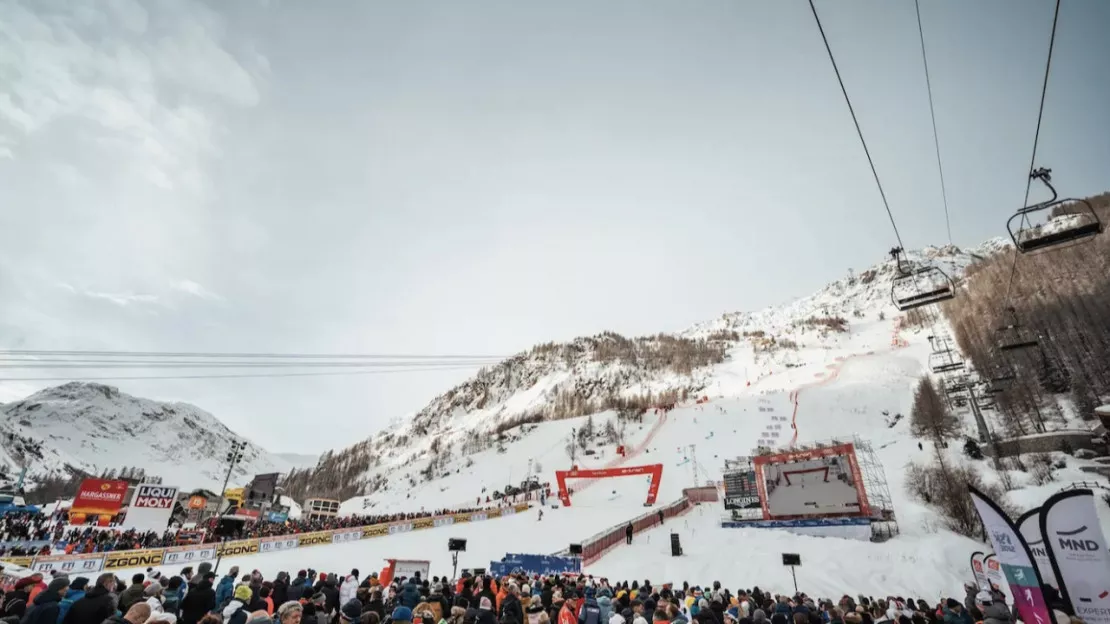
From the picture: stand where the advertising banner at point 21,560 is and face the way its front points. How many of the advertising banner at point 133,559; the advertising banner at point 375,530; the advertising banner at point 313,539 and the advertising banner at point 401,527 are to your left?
4

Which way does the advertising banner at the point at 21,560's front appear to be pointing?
toward the camera

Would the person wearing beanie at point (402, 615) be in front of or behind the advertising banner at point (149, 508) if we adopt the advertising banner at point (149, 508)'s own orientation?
in front

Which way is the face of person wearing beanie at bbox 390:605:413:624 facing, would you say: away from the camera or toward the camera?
away from the camera

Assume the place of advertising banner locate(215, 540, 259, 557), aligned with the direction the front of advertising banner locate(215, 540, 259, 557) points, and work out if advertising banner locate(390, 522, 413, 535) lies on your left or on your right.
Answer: on your left

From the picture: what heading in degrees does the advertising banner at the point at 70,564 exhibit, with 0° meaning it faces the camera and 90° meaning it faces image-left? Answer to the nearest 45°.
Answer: approximately 0°

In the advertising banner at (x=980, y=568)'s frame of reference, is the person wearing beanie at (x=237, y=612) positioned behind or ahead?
ahead

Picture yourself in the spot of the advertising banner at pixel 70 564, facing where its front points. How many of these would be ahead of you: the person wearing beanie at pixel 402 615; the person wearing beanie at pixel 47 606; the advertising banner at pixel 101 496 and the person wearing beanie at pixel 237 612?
3

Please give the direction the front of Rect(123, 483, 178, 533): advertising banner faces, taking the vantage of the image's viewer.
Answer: facing the viewer

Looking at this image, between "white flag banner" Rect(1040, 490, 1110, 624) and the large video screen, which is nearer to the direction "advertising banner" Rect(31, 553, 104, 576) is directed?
the white flag banner

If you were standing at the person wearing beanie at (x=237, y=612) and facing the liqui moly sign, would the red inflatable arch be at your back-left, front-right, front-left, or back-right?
front-right

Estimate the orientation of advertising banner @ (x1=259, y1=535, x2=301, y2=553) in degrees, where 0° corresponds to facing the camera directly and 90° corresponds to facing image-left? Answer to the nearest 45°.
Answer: approximately 315°

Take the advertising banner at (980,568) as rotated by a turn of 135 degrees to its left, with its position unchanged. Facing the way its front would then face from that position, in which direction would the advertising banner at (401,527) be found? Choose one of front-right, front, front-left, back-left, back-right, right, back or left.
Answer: back-left

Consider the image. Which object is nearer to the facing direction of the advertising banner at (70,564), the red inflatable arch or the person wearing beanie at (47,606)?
the person wearing beanie
